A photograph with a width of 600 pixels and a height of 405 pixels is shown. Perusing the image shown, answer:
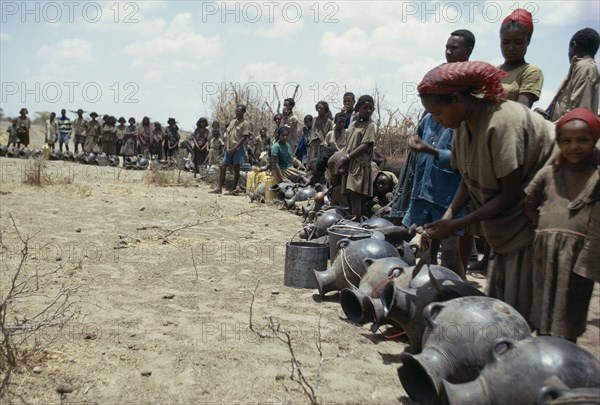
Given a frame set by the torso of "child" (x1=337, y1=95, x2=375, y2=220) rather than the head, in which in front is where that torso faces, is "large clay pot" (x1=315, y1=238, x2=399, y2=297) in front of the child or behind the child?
in front

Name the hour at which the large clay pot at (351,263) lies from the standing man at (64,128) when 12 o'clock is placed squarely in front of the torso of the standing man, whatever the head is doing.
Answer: The large clay pot is roughly at 12 o'clock from the standing man.

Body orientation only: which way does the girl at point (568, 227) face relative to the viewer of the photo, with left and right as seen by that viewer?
facing the viewer

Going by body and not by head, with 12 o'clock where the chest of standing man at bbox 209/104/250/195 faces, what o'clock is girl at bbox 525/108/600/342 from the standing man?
The girl is roughly at 10 o'clock from the standing man.

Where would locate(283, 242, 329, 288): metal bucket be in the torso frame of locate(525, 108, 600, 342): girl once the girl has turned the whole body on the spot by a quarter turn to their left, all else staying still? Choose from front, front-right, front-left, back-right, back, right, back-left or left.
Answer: back-left

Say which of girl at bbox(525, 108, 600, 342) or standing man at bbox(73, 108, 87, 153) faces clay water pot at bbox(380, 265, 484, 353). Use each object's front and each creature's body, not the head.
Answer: the standing man

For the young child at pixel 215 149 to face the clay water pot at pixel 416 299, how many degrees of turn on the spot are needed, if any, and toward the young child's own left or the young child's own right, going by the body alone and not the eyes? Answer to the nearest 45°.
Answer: approximately 45° to the young child's own left

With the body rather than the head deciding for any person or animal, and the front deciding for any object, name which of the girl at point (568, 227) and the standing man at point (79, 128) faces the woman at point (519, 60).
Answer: the standing man

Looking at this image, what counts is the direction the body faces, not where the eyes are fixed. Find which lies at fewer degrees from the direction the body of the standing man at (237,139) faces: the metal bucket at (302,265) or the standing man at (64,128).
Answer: the metal bucket

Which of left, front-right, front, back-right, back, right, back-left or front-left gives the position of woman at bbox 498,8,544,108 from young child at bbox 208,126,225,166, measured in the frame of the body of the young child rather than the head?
front-left

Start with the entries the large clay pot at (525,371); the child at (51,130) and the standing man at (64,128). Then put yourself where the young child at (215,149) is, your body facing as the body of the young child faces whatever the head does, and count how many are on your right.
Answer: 2

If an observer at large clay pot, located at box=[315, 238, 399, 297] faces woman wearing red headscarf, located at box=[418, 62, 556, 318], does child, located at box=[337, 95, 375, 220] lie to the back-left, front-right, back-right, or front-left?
back-left

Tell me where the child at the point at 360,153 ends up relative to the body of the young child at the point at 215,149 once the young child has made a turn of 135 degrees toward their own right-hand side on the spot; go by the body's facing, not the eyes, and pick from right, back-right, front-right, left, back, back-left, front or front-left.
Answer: back

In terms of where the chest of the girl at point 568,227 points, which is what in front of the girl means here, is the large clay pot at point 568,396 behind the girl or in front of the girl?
in front
